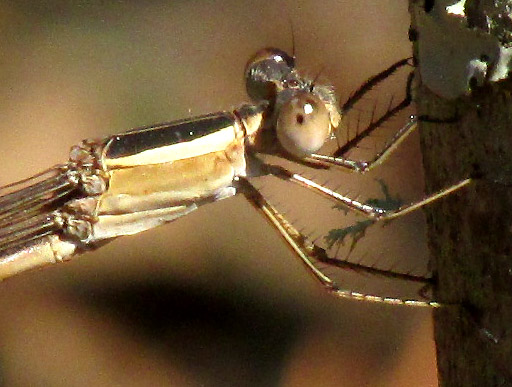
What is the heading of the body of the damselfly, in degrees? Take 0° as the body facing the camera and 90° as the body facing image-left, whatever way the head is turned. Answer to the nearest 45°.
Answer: approximately 270°
